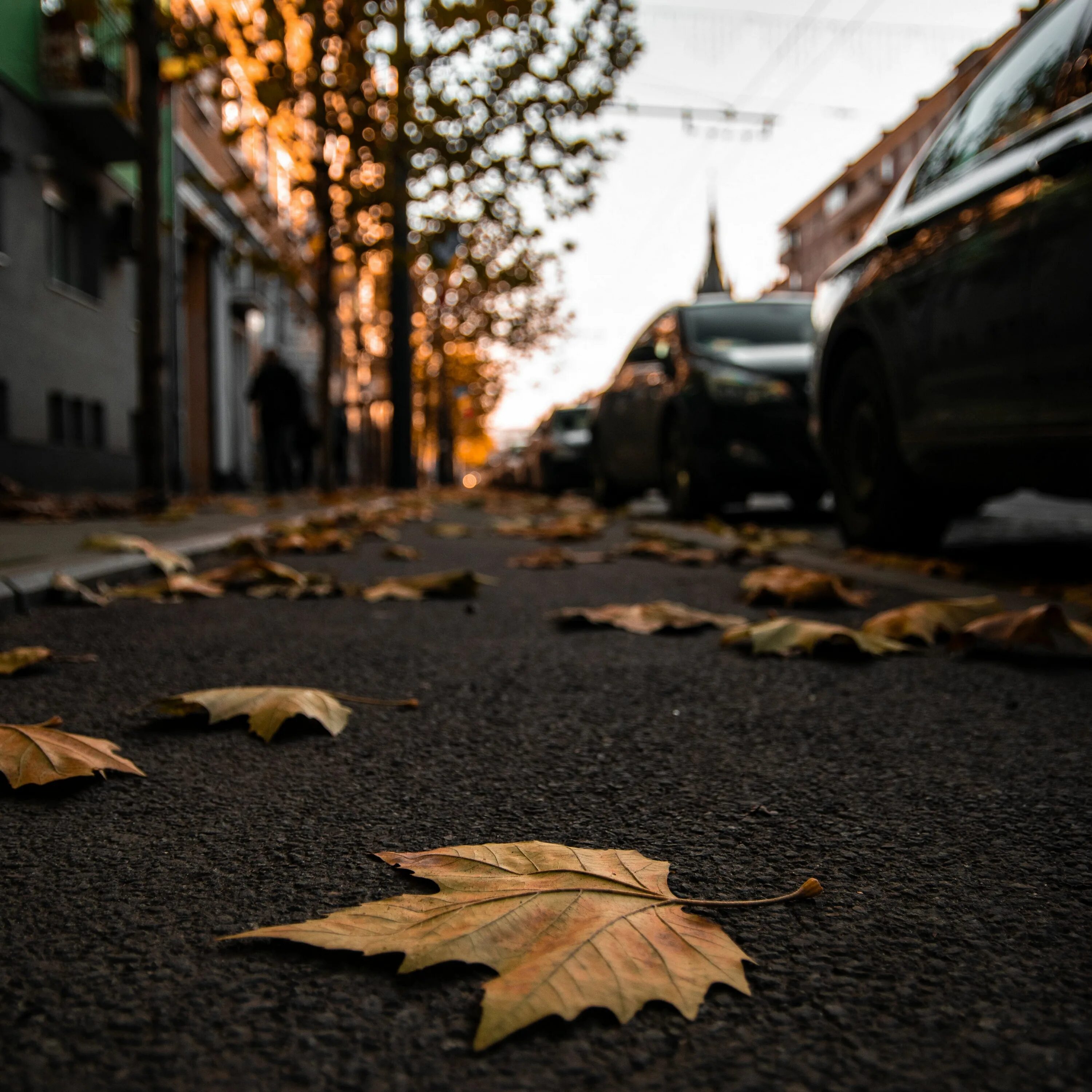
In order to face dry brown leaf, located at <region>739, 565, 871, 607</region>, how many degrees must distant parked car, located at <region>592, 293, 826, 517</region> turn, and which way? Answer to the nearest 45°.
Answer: approximately 45° to its right

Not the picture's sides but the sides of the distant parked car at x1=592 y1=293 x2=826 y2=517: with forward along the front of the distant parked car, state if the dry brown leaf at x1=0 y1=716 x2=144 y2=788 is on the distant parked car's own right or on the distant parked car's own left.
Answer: on the distant parked car's own right

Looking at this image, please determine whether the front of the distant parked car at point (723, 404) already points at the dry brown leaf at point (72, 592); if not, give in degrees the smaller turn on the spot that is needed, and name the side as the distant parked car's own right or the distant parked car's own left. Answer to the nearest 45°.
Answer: approximately 90° to the distant parked car's own right

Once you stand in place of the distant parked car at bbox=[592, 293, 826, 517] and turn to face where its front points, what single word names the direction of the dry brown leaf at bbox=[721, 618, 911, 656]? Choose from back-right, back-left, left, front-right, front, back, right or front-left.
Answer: front-right

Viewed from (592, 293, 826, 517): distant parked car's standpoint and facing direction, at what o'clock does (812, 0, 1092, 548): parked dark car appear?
The parked dark car is roughly at 1 o'clock from the distant parked car.

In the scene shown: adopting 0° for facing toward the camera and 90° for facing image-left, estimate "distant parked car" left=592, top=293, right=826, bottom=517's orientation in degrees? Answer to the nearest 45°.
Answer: approximately 315°

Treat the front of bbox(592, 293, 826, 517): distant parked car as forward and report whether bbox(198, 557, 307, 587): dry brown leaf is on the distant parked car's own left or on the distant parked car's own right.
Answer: on the distant parked car's own right

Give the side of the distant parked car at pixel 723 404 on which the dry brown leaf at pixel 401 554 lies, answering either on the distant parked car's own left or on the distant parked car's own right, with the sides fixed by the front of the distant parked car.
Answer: on the distant parked car's own right

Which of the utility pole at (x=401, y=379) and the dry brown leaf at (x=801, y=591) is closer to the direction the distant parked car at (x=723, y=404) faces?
the dry brown leaf

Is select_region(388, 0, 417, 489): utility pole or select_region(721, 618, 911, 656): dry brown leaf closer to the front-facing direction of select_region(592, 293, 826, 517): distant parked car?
the dry brown leaf

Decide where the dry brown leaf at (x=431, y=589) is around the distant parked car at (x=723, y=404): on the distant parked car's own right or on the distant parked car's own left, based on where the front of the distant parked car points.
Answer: on the distant parked car's own right

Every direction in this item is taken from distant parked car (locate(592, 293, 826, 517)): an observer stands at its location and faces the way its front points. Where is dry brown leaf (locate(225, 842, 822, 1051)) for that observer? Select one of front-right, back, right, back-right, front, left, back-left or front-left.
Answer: front-right
